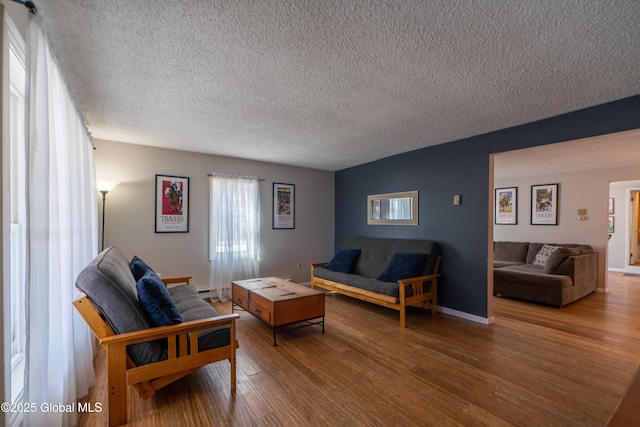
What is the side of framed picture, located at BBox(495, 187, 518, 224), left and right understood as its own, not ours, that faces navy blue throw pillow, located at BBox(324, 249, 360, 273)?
front

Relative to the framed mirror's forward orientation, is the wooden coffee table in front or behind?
in front

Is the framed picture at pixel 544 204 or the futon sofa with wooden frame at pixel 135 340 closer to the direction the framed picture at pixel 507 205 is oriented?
the futon sofa with wooden frame

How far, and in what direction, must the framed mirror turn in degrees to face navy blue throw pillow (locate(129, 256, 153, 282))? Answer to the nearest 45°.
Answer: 0° — it already faces it

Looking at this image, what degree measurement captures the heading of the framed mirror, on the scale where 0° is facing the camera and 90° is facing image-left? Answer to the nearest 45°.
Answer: approximately 45°

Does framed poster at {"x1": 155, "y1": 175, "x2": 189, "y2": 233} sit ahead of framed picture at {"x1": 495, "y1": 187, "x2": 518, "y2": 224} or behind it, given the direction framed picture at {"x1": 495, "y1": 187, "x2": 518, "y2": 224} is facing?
ahead

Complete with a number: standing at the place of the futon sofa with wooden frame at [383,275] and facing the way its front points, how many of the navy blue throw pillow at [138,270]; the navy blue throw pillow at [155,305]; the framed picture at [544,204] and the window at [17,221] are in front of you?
3

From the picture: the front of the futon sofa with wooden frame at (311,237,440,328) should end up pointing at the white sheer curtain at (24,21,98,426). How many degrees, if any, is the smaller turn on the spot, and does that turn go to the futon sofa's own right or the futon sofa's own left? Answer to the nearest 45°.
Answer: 0° — it already faces it

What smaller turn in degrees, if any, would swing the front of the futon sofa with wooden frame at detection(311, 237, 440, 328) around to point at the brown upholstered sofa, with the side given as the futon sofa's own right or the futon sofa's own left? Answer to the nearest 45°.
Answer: approximately 135° to the futon sofa's own left
